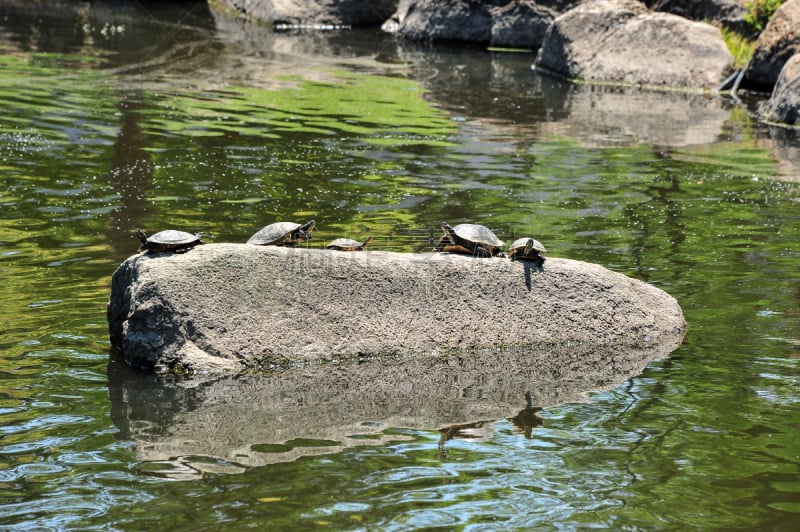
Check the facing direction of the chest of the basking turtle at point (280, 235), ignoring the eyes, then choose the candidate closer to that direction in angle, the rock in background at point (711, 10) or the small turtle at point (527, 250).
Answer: the small turtle

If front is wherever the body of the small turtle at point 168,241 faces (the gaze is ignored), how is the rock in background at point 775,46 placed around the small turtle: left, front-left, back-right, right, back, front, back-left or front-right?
back-right

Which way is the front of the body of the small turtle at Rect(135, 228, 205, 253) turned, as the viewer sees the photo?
to the viewer's left

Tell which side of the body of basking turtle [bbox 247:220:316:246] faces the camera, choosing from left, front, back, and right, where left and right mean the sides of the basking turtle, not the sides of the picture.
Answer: right

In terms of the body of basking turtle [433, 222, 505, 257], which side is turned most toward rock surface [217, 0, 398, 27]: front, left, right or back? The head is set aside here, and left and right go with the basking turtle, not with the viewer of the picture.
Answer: right

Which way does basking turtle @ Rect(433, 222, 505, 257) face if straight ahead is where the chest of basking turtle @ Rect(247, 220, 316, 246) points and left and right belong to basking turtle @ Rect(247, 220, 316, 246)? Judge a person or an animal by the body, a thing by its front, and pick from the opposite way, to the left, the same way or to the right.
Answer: the opposite way

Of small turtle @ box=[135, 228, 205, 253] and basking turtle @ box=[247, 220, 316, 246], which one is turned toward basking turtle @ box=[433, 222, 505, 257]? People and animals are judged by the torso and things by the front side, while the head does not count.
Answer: basking turtle @ box=[247, 220, 316, 246]

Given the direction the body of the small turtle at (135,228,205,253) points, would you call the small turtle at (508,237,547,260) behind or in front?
behind

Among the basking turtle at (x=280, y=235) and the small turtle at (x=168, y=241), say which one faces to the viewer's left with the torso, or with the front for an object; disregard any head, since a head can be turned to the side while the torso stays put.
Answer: the small turtle

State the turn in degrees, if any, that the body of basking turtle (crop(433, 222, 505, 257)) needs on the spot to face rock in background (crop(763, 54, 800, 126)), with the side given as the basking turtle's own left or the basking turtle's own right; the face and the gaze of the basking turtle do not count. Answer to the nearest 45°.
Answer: approximately 135° to the basking turtle's own right

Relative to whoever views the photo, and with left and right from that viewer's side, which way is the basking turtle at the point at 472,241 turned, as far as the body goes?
facing to the left of the viewer
